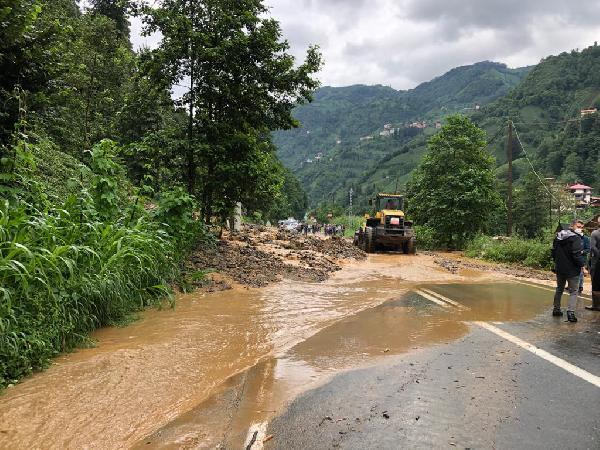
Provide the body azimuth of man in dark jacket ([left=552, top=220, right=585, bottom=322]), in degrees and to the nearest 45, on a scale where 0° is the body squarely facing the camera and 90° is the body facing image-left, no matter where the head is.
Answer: approximately 225°

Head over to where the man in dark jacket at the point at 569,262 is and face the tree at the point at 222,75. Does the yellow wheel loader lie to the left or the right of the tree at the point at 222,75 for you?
right

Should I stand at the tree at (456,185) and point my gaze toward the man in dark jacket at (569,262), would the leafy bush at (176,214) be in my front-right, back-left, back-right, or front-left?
front-right

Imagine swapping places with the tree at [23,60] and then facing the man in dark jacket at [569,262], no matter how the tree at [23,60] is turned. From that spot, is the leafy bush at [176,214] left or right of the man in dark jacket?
left
